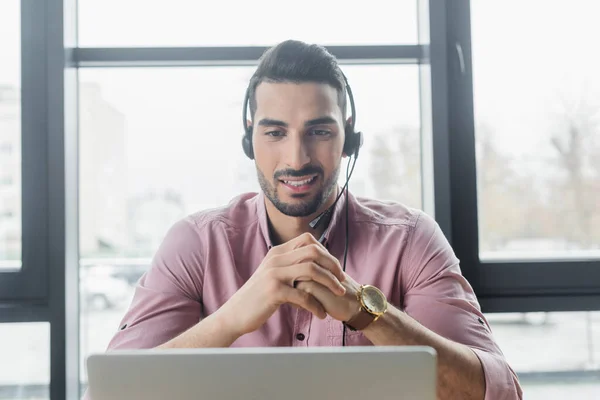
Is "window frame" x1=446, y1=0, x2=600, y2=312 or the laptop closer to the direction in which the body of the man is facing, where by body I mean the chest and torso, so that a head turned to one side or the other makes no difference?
the laptop

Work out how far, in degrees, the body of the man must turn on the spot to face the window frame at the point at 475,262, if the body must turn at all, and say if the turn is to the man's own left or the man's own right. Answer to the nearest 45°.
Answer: approximately 135° to the man's own left

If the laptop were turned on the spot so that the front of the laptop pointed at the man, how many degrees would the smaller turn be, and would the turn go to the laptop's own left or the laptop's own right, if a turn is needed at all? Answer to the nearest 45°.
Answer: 0° — it already faces them

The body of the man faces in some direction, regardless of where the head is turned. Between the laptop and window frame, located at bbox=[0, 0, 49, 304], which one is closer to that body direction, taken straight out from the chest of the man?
the laptop

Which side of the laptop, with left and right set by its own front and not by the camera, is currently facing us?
back

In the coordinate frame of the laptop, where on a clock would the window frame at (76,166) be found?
The window frame is roughly at 11 o'clock from the laptop.

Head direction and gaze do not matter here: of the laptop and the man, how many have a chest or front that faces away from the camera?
1

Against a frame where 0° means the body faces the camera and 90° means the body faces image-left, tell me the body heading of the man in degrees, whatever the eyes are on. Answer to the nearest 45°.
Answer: approximately 0°

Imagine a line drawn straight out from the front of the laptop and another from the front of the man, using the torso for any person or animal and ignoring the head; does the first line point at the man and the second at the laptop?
yes

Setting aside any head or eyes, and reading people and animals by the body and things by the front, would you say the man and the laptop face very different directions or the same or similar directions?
very different directions

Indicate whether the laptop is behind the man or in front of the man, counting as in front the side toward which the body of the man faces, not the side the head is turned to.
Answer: in front
